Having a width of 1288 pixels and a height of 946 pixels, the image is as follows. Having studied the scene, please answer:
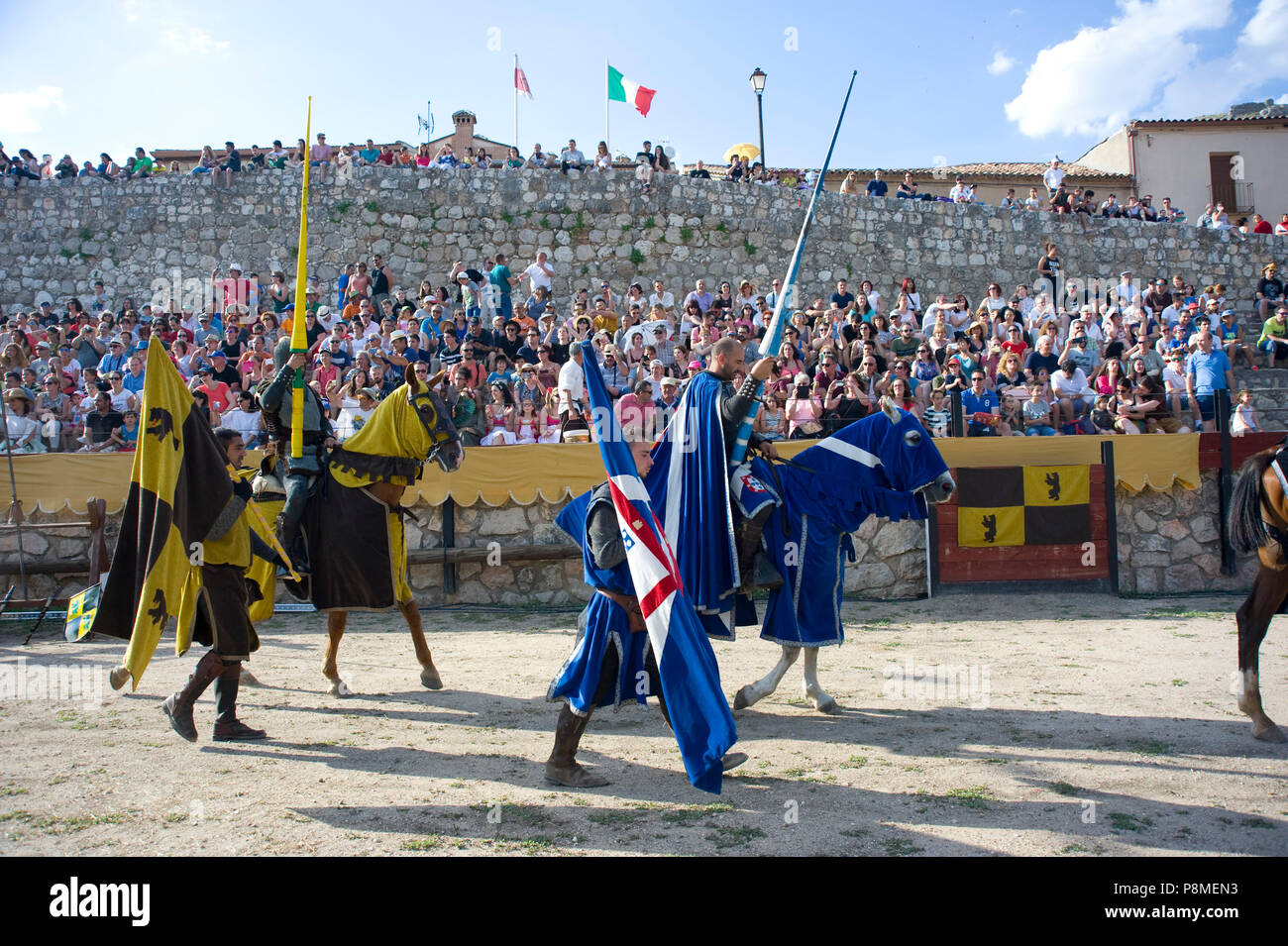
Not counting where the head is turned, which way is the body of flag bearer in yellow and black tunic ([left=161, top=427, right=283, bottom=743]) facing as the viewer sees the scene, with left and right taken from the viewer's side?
facing to the right of the viewer

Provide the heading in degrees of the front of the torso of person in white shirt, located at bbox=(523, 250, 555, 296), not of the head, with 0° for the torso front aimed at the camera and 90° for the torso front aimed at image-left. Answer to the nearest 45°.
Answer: approximately 0°

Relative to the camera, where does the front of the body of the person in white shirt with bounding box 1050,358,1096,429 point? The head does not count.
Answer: toward the camera

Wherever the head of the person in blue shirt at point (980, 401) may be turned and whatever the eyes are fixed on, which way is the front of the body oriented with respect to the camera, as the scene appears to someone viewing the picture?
toward the camera

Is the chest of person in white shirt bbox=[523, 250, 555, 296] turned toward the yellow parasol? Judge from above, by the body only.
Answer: no

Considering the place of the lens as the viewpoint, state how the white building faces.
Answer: facing the viewer

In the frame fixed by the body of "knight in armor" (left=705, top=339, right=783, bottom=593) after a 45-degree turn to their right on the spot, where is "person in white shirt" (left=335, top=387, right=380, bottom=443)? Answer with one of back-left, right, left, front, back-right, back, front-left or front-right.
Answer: back

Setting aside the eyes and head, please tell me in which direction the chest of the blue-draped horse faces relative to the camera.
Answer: to the viewer's right

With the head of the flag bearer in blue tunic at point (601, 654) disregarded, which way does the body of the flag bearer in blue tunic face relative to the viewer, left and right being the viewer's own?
facing to the right of the viewer

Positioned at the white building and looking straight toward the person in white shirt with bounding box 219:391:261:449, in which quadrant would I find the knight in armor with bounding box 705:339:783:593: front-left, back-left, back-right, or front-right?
front-left

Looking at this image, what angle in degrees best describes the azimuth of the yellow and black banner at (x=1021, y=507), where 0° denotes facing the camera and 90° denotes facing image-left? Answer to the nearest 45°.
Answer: approximately 0°

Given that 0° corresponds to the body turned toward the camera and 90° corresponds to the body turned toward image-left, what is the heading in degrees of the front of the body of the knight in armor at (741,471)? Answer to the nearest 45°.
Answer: approximately 270°

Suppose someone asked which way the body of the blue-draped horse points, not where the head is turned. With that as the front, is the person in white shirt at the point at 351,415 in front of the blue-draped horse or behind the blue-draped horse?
behind

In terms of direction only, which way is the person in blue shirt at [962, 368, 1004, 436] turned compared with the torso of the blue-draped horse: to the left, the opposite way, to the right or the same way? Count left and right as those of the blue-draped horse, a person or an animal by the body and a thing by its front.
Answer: to the right

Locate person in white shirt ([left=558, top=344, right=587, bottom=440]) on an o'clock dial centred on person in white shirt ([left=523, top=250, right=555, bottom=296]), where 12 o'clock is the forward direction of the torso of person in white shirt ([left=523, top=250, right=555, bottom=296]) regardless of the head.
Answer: person in white shirt ([left=558, top=344, right=587, bottom=440]) is roughly at 12 o'clock from person in white shirt ([left=523, top=250, right=555, bottom=296]).
